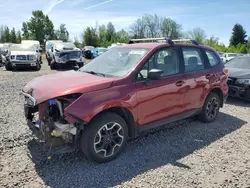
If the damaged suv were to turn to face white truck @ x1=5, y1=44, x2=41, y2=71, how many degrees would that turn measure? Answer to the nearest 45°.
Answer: approximately 90° to its right

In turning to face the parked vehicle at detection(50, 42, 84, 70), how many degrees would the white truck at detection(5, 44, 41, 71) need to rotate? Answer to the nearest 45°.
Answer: approximately 90° to its left

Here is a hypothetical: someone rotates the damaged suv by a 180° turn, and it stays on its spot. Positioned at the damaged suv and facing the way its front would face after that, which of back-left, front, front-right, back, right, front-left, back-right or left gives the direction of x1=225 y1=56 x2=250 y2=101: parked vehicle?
front

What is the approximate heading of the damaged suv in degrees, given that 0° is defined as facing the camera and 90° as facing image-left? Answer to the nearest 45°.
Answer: approximately 45°

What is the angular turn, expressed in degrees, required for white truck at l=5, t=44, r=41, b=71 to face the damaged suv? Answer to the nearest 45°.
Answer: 0° — it already faces it

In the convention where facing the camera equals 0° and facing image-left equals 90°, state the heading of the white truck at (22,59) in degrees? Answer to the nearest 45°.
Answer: approximately 0°
